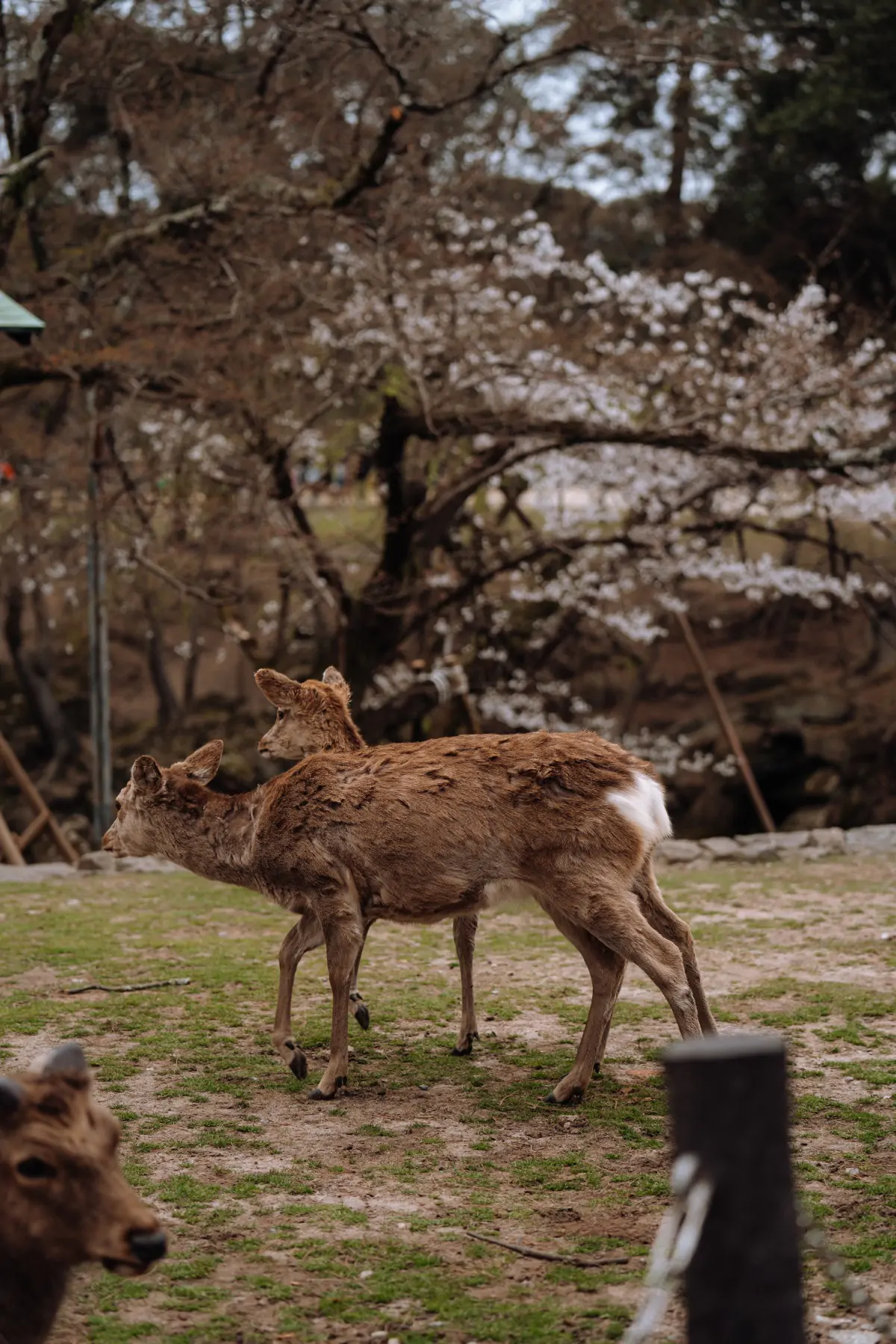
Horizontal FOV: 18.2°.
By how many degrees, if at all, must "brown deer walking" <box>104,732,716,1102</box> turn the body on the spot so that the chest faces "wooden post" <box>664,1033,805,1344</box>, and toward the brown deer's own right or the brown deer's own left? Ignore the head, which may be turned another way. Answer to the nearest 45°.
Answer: approximately 90° to the brown deer's own left

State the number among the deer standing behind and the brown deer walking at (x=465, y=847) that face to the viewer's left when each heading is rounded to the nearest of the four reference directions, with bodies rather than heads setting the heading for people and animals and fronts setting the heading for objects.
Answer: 2

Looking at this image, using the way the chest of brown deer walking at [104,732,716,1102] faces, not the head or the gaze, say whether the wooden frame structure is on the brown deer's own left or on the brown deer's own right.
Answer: on the brown deer's own right

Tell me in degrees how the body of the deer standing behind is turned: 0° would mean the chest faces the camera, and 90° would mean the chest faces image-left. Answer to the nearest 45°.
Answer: approximately 90°

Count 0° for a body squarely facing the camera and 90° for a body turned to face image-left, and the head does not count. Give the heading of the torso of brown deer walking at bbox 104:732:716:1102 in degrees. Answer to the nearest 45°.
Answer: approximately 90°

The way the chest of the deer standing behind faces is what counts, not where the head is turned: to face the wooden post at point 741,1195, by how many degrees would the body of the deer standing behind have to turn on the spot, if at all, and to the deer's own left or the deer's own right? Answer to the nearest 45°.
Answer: approximately 90° to the deer's own left

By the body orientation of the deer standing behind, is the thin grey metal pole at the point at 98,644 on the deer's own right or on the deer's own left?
on the deer's own right
